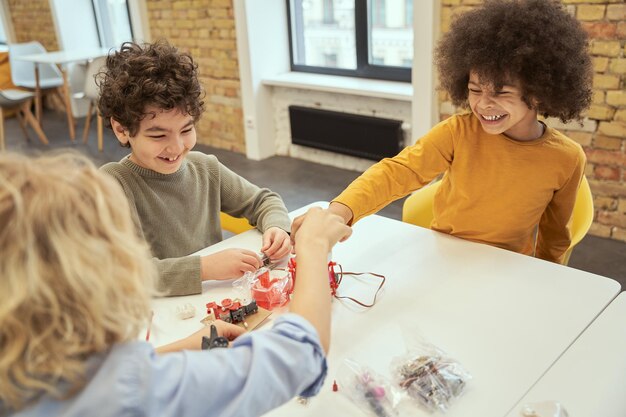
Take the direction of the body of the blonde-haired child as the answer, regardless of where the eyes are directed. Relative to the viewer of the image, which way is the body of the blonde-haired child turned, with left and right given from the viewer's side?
facing away from the viewer and to the right of the viewer

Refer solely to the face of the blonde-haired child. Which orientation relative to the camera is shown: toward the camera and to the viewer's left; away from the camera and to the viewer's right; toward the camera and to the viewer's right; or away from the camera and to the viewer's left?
away from the camera and to the viewer's right

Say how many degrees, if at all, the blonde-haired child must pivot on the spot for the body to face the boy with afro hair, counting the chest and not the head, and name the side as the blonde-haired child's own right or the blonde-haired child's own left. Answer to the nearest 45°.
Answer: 0° — they already face them

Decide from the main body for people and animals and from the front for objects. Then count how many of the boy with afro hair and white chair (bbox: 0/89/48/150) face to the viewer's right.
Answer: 1

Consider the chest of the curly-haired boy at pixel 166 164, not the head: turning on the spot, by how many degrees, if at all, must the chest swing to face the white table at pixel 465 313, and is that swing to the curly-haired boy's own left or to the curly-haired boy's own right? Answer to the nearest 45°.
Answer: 0° — they already face it

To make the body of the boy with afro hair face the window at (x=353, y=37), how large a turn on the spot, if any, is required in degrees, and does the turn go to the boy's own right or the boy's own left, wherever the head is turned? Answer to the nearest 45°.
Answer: approximately 135° to the boy's own right

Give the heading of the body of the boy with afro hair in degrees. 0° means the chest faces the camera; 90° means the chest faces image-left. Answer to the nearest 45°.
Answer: approximately 45°

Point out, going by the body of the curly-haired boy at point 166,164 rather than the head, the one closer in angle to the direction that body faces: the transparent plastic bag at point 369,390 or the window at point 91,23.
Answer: the transparent plastic bag

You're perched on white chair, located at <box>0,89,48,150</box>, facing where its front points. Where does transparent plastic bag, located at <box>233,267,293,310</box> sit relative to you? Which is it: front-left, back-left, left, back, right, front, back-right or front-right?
right

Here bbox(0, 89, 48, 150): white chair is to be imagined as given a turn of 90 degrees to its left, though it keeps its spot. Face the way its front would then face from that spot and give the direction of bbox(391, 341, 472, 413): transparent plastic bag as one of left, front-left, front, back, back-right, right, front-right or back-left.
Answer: back

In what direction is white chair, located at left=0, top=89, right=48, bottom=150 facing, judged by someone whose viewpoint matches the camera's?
facing to the right of the viewer
